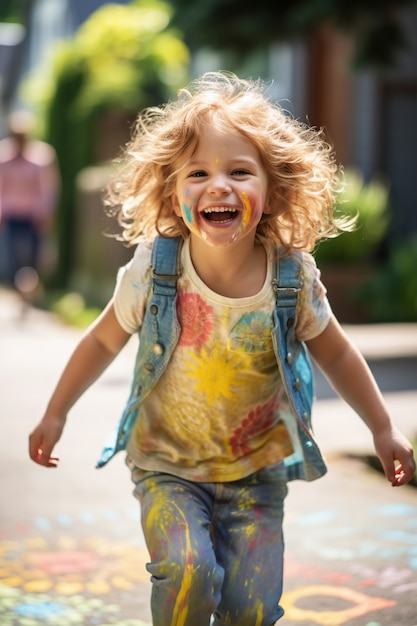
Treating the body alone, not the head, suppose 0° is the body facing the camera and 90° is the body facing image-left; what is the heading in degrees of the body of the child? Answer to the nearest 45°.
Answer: approximately 0°

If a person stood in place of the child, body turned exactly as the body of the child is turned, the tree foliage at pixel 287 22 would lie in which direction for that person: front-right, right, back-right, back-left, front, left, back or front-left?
back

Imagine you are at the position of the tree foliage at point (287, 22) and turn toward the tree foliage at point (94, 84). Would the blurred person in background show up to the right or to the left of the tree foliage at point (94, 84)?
left

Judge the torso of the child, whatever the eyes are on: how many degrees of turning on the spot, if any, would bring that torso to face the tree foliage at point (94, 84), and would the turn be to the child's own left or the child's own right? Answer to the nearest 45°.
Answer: approximately 180°

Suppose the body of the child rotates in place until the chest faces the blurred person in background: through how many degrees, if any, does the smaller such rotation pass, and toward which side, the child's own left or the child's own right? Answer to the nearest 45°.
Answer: approximately 180°
